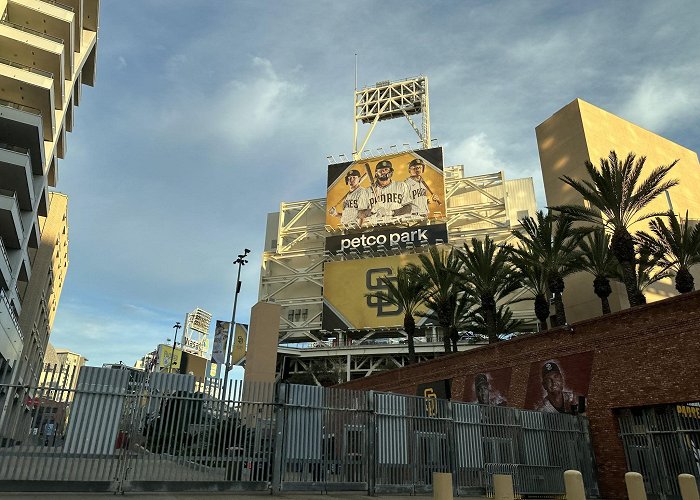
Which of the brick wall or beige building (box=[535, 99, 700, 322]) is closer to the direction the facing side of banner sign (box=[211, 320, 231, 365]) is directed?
the brick wall

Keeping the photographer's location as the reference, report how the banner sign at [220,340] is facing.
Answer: facing the viewer

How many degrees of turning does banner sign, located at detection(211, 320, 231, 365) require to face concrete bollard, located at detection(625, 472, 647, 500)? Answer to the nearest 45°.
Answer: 0° — it already faces it

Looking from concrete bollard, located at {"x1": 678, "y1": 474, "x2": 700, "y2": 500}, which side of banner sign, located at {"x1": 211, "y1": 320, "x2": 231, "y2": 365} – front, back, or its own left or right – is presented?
front

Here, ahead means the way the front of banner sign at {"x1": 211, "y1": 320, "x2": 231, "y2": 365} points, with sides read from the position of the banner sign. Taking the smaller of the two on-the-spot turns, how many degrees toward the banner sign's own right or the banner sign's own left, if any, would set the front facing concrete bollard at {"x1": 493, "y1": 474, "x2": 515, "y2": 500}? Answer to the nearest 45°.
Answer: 0° — it already faces it

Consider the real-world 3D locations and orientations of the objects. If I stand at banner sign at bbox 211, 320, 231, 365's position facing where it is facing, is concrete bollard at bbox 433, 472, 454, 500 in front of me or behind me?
in front

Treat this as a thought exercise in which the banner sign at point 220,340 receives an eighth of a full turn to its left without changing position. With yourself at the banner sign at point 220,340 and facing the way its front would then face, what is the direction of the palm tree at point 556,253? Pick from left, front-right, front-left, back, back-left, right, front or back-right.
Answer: front

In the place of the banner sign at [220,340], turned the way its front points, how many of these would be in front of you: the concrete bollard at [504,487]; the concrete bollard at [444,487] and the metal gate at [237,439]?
3

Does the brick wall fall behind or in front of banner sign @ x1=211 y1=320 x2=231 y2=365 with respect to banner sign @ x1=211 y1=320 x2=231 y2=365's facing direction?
in front

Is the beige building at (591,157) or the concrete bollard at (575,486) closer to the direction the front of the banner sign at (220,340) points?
the concrete bollard

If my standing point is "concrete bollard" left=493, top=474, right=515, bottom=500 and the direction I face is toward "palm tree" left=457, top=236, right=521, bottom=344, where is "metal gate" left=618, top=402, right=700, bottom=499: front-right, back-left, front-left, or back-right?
front-right

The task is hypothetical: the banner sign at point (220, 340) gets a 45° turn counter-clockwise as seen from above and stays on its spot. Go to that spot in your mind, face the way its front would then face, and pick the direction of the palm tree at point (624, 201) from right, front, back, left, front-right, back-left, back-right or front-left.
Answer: front

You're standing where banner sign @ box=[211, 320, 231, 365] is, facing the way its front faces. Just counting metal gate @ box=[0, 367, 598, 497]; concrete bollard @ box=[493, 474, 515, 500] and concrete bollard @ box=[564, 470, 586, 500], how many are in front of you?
3

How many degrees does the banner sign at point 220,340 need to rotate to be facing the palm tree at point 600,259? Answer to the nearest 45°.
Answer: approximately 45° to its left

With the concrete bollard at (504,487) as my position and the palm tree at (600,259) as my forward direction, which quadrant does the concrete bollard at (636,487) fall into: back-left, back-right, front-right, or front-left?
front-right

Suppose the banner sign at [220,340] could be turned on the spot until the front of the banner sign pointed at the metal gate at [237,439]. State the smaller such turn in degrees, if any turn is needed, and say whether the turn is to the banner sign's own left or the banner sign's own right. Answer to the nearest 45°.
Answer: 0° — it already faces it

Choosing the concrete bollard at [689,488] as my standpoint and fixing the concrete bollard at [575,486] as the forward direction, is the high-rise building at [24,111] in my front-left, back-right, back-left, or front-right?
front-right

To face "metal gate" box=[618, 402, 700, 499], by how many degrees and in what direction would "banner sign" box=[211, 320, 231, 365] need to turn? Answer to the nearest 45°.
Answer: approximately 45° to its left
